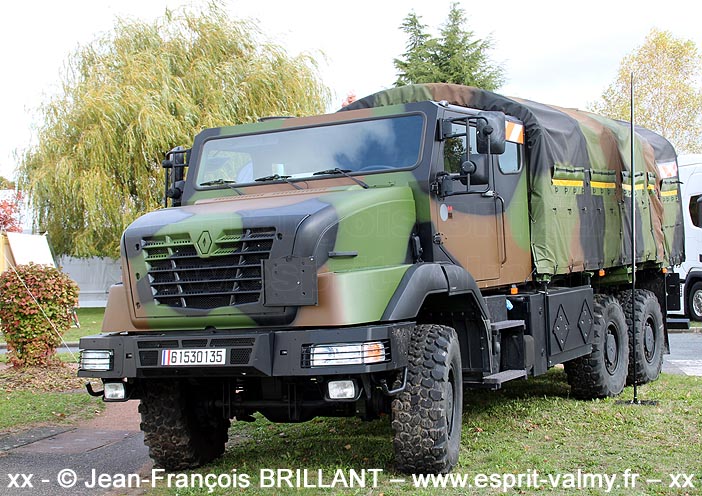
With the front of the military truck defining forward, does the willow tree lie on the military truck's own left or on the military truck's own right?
on the military truck's own right

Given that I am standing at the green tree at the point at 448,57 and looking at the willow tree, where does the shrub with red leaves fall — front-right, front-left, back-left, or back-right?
front-left

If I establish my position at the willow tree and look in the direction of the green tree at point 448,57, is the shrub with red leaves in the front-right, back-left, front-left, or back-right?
back-right

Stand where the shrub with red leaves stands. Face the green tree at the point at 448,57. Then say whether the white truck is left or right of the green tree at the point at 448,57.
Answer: right

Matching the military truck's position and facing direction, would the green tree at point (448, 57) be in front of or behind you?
behind

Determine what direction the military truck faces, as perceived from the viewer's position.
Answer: facing the viewer and to the left of the viewer
